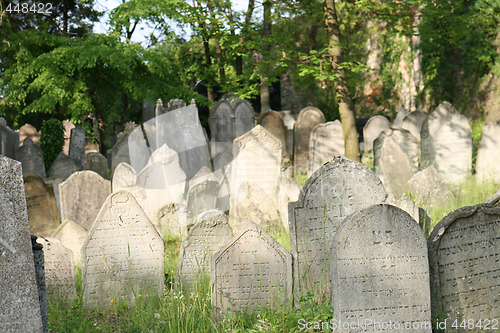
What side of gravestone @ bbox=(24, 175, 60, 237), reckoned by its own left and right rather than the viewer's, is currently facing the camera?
front

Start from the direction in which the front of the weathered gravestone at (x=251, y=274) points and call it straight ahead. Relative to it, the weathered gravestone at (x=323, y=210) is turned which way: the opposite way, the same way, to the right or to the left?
the same way

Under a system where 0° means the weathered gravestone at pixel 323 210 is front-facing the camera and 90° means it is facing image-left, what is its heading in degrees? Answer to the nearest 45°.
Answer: approximately 0°

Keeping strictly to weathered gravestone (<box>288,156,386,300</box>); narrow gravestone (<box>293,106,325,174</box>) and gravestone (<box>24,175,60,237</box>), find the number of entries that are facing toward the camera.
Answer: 3

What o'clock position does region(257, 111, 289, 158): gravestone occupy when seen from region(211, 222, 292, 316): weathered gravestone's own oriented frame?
The gravestone is roughly at 6 o'clock from the weathered gravestone.

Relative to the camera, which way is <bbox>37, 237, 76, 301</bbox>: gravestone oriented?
toward the camera

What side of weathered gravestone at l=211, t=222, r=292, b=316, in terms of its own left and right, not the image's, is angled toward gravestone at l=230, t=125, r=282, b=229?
back

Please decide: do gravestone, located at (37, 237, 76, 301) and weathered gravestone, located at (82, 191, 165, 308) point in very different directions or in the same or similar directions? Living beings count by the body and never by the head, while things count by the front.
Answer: same or similar directions

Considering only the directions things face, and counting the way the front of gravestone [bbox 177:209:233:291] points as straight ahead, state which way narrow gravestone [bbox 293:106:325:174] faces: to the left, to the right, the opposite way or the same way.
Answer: the same way

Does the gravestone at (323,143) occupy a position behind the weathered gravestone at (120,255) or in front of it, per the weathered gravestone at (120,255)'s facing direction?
behind

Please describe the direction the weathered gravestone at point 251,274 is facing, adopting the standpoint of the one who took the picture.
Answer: facing the viewer

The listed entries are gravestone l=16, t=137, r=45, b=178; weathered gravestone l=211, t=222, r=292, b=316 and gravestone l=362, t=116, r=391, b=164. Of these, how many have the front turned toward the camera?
3

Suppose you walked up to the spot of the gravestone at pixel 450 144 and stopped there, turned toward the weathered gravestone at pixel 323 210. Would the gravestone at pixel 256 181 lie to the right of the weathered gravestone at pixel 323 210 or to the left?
right

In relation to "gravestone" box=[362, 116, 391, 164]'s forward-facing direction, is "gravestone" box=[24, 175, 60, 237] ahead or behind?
ahead

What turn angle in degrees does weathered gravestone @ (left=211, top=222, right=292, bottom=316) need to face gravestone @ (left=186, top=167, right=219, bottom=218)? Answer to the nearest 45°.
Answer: approximately 180°

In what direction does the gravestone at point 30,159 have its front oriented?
toward the camera
